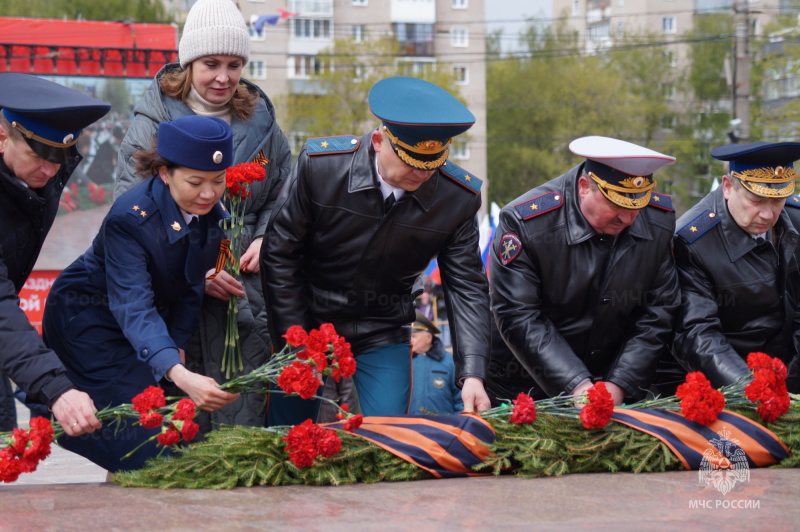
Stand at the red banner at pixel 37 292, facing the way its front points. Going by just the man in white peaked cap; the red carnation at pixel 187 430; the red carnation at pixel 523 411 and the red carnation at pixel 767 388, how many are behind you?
0

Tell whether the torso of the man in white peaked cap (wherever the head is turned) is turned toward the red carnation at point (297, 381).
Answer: no

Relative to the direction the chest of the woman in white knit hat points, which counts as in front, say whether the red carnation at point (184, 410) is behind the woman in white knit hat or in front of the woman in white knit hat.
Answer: in front

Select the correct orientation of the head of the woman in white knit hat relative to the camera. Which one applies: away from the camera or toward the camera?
toward the camera

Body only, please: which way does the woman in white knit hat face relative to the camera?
toward the camera

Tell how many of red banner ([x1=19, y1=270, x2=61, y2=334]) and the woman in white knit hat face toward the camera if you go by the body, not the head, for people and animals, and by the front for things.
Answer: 2

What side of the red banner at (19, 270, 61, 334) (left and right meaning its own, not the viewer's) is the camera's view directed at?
front

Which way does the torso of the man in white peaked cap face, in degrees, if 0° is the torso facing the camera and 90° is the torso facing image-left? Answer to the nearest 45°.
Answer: approximately 315°

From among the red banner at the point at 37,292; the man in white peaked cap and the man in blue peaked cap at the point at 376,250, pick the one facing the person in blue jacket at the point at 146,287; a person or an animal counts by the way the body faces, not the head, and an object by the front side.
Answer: the red banner

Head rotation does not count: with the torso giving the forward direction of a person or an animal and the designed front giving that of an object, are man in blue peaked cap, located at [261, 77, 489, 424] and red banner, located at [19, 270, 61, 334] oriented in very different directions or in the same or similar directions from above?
same or similar directions

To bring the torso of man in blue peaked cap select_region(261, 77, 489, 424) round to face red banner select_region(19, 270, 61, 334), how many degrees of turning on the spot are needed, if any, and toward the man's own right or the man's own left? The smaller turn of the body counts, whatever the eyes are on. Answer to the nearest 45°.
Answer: approximately 180°

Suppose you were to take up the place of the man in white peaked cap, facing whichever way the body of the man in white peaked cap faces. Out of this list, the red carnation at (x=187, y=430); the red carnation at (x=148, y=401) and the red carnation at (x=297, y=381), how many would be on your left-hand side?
0

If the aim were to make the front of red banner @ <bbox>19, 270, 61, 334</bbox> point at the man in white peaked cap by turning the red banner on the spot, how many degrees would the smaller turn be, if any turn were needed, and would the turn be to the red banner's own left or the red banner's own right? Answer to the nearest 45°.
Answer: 0° — it already faces them

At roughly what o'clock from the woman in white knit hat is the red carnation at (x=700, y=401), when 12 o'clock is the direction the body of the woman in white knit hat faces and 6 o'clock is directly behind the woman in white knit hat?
The red carnation is roughly at 10 o'clock from the woman in white knit hat.

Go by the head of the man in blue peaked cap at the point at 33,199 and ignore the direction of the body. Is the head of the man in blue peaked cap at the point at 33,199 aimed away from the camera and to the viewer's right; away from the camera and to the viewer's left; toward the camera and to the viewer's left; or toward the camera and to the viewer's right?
toward the camera and to the viewer's right

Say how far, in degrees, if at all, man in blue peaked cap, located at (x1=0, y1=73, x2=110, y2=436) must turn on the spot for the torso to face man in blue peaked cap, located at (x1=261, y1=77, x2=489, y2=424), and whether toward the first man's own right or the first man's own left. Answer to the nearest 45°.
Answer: approximately 45° to the first man's own left

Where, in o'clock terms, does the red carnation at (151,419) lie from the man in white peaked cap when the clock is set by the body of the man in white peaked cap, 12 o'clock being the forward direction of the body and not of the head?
The red carnation is roughly at 3 o'clock from the man in white peaked cap.

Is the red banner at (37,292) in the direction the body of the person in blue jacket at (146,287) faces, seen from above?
no

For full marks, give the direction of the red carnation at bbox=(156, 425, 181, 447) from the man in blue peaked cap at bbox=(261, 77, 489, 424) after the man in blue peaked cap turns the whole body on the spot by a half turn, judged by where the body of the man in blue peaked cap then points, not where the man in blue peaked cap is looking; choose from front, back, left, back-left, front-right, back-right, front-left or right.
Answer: left
